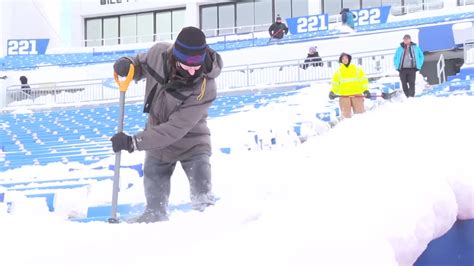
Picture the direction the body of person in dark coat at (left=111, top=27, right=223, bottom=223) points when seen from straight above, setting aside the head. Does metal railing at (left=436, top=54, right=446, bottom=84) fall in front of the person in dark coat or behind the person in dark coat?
behind

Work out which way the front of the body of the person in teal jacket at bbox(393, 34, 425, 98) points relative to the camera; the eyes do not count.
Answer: toward the camera

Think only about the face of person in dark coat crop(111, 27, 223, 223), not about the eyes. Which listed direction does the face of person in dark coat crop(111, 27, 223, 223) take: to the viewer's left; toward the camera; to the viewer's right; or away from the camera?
toward the camera

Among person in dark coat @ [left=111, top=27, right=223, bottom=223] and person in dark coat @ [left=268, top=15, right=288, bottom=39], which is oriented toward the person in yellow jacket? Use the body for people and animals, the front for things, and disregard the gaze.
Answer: person in dark coat @ [left=268, top=15, right=288, bottom=39]

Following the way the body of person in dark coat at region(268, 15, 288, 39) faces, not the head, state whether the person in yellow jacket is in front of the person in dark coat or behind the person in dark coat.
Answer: in front

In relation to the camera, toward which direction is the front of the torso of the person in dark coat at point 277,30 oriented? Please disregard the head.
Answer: toward the camera

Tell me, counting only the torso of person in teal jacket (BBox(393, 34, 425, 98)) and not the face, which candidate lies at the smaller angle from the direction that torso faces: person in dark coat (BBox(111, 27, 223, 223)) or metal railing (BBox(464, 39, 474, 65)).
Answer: the person in dark coat

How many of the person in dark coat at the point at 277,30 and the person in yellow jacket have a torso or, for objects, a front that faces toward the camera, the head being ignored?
2

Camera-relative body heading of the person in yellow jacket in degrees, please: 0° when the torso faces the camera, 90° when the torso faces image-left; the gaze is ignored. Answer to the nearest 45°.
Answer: approximately 0°

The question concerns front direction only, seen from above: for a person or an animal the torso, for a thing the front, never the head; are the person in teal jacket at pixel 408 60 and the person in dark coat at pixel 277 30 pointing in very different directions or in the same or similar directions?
same or similar directions

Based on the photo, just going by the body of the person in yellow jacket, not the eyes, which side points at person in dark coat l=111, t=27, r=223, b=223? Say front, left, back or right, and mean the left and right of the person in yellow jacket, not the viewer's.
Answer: front

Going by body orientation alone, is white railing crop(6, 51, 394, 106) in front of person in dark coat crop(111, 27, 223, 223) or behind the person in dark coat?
behind
